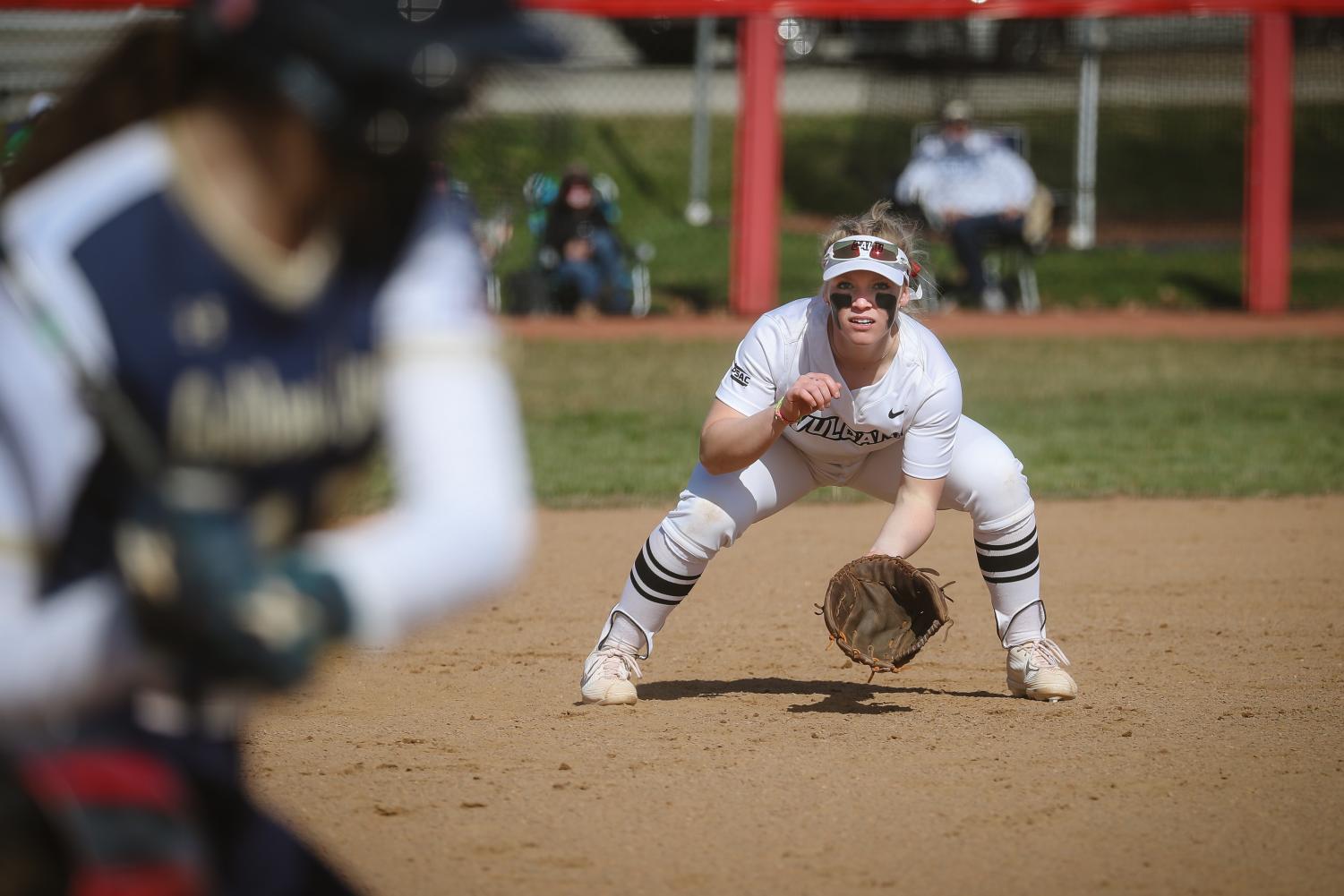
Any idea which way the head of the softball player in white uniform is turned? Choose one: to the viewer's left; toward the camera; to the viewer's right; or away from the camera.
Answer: toward the camera

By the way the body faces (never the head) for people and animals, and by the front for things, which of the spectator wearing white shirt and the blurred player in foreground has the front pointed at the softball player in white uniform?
the spectator wearing white shirt

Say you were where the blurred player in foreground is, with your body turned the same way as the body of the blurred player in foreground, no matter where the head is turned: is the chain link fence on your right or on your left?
on your left

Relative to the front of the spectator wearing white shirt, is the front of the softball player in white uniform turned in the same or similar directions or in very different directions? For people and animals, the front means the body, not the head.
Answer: same or similar directions

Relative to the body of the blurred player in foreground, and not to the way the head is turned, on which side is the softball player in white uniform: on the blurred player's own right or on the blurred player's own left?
on the blurred player's own left

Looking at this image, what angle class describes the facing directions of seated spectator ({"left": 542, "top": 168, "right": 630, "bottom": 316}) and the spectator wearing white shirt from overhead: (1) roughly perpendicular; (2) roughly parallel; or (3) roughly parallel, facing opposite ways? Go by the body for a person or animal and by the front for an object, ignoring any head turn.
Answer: roughly parallel

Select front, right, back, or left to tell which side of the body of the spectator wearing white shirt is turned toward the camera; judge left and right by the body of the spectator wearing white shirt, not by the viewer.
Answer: front

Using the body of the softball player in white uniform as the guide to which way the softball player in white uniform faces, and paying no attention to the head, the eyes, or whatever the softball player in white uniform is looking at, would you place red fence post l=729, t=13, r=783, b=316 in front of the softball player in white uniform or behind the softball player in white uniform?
behind

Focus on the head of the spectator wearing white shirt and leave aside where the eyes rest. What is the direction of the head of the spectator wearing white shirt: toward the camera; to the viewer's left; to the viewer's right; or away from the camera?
toward the camera

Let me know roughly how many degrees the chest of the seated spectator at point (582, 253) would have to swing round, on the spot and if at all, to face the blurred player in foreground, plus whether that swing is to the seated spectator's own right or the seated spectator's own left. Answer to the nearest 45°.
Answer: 0° — they already face them

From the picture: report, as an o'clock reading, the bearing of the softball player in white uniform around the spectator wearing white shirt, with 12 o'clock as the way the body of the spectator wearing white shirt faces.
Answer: The softball player in white uniform is roughly at 12 o'clock from the spectator wearing white shirt.

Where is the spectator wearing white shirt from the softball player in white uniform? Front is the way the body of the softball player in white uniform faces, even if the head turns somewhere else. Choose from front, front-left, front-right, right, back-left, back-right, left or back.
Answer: back

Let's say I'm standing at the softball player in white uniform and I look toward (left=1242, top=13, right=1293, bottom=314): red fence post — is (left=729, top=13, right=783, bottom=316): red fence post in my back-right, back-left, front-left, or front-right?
front-left

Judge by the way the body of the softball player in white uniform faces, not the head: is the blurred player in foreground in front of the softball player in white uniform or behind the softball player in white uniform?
in front

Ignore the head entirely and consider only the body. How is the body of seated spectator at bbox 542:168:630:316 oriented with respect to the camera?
toward the camera

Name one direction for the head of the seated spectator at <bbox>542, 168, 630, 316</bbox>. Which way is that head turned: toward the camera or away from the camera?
toward the camera

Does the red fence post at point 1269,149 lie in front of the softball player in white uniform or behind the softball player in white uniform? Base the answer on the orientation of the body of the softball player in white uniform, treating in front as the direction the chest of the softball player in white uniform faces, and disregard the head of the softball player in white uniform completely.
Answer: behind
